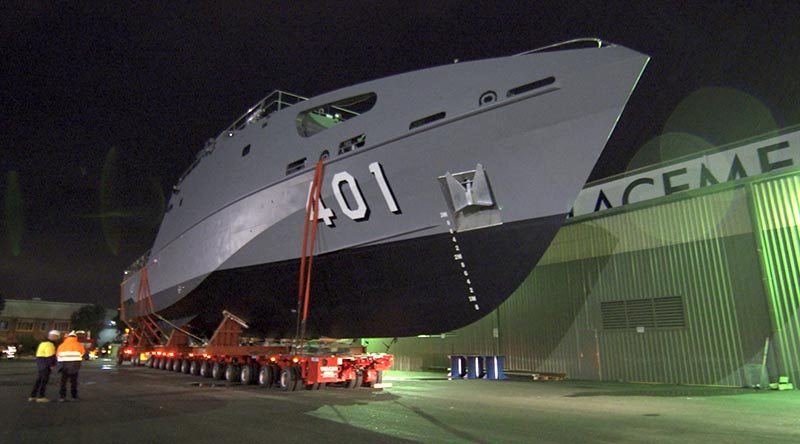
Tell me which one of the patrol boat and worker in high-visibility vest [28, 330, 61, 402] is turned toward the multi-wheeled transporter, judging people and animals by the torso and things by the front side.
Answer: the worker in high-visibility vest

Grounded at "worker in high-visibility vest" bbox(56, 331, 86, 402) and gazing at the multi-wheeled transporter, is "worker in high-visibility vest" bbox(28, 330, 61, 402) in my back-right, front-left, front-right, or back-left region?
back-left

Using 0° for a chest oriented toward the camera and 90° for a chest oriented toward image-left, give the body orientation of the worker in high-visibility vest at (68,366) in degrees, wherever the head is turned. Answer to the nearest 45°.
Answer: approximately 180°

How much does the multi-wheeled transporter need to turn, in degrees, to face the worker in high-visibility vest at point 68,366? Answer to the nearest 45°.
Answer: approximately 135° to its right

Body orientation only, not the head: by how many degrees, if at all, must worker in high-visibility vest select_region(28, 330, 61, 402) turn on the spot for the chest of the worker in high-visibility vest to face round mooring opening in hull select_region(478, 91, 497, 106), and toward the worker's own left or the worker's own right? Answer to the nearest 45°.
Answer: approximately 45° to the worker's own right

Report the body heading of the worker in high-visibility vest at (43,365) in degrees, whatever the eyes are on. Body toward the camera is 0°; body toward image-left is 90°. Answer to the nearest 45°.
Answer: approximately 270°

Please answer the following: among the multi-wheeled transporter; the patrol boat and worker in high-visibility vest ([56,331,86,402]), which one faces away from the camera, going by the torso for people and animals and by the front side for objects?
the worker in high-visibility vest

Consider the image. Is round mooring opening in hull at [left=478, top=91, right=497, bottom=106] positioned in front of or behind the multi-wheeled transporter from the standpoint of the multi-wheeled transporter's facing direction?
in front

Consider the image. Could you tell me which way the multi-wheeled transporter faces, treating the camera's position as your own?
facing the viewer and to the right of the viewer

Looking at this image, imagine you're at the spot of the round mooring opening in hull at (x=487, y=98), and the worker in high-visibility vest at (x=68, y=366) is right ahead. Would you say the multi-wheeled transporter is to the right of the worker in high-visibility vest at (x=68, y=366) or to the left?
right
